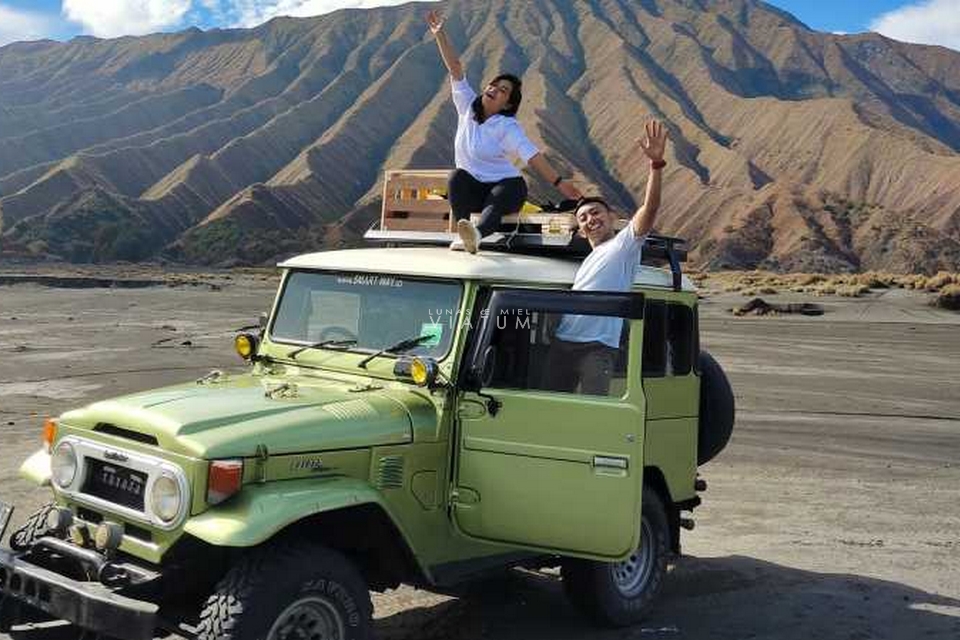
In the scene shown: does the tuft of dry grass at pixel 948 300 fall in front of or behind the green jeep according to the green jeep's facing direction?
behind

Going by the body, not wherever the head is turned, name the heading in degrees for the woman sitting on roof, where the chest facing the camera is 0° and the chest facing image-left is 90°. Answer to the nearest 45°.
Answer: approximately 0°

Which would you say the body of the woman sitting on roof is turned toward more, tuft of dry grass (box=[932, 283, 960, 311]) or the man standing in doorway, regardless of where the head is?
the man standing in doorway

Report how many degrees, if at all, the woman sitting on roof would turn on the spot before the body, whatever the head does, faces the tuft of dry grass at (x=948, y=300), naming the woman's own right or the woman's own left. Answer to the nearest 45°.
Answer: approximately 135° to the woman's own left

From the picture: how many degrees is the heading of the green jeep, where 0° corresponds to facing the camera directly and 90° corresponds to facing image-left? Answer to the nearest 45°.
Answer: approximately 45°
